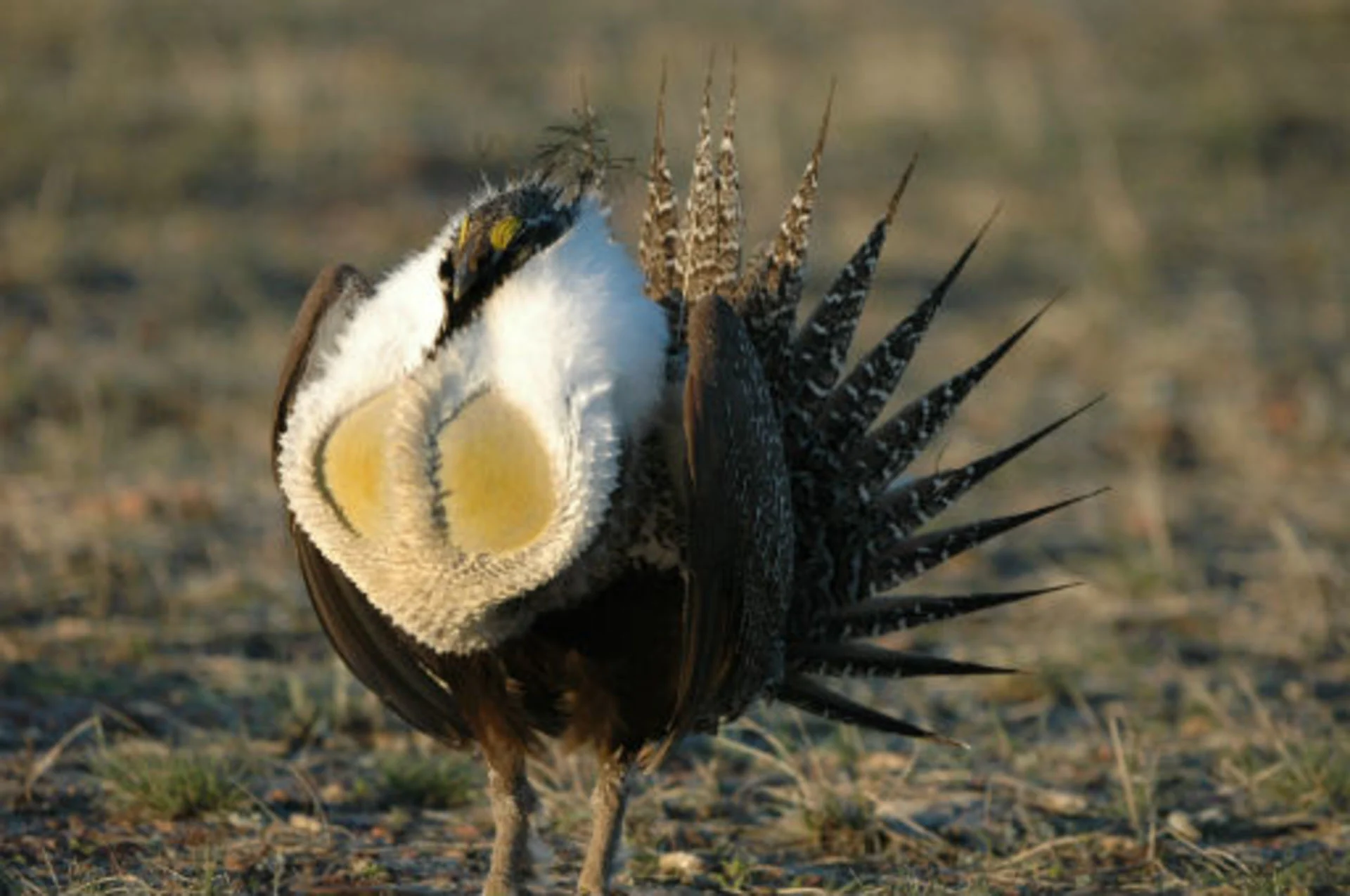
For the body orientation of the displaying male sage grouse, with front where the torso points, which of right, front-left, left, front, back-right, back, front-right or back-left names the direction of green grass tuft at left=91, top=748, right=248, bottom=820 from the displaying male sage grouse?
right

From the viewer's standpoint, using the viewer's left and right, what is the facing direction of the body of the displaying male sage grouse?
facing the viewer and to the left of the viewer

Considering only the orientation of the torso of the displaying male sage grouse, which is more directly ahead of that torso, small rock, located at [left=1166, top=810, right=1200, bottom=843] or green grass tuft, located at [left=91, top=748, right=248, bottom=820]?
the green grass tuft

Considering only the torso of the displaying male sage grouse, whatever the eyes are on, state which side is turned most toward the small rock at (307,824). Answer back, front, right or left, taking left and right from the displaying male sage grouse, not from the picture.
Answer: right
